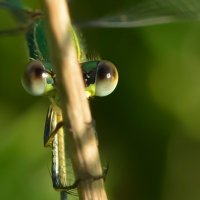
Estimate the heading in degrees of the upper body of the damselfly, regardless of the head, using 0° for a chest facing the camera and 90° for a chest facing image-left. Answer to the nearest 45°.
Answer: approximately 0°
